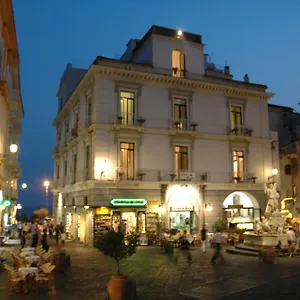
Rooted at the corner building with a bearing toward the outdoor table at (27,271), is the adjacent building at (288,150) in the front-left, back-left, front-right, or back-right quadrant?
back-left

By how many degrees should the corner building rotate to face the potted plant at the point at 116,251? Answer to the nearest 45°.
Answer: approximately 45° to its right

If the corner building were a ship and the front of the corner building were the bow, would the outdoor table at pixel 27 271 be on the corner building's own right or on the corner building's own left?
on the corner building's own right

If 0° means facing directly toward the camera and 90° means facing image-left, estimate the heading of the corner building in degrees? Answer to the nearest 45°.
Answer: approximately 315°

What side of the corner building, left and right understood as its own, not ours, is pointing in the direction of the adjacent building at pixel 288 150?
left

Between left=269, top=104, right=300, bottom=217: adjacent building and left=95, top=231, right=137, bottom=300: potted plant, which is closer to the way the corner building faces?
the potted plant

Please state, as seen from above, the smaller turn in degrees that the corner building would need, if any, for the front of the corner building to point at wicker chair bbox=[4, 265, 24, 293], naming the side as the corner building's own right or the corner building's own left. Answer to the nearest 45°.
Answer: approximately 45° to the corner building's own right
